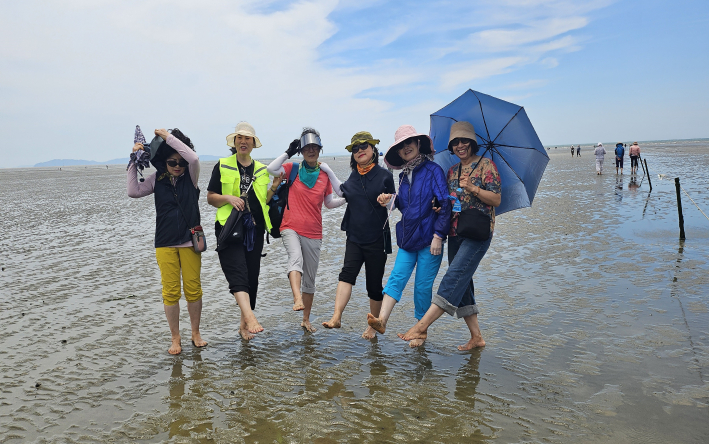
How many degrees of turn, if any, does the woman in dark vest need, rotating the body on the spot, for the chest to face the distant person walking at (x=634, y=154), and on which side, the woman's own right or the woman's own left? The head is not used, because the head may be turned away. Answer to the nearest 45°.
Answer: approximately 135° to the woman's own left

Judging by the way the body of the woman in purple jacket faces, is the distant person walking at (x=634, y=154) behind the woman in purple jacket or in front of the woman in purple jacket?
behind

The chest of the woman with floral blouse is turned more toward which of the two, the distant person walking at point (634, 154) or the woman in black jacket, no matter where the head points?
the woman in black jacket

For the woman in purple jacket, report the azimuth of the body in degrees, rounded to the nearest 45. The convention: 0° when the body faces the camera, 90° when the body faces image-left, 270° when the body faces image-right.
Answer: approximately 45°

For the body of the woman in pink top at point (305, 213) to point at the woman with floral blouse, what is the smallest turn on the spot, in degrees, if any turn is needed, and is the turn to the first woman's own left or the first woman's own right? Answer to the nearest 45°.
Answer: approximately 45° to the first woman's own left

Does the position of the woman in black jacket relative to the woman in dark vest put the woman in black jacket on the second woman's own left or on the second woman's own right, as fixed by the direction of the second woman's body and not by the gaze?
on the second woman's own left

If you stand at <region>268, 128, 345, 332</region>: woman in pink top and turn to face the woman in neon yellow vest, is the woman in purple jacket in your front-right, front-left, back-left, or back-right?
back-left
